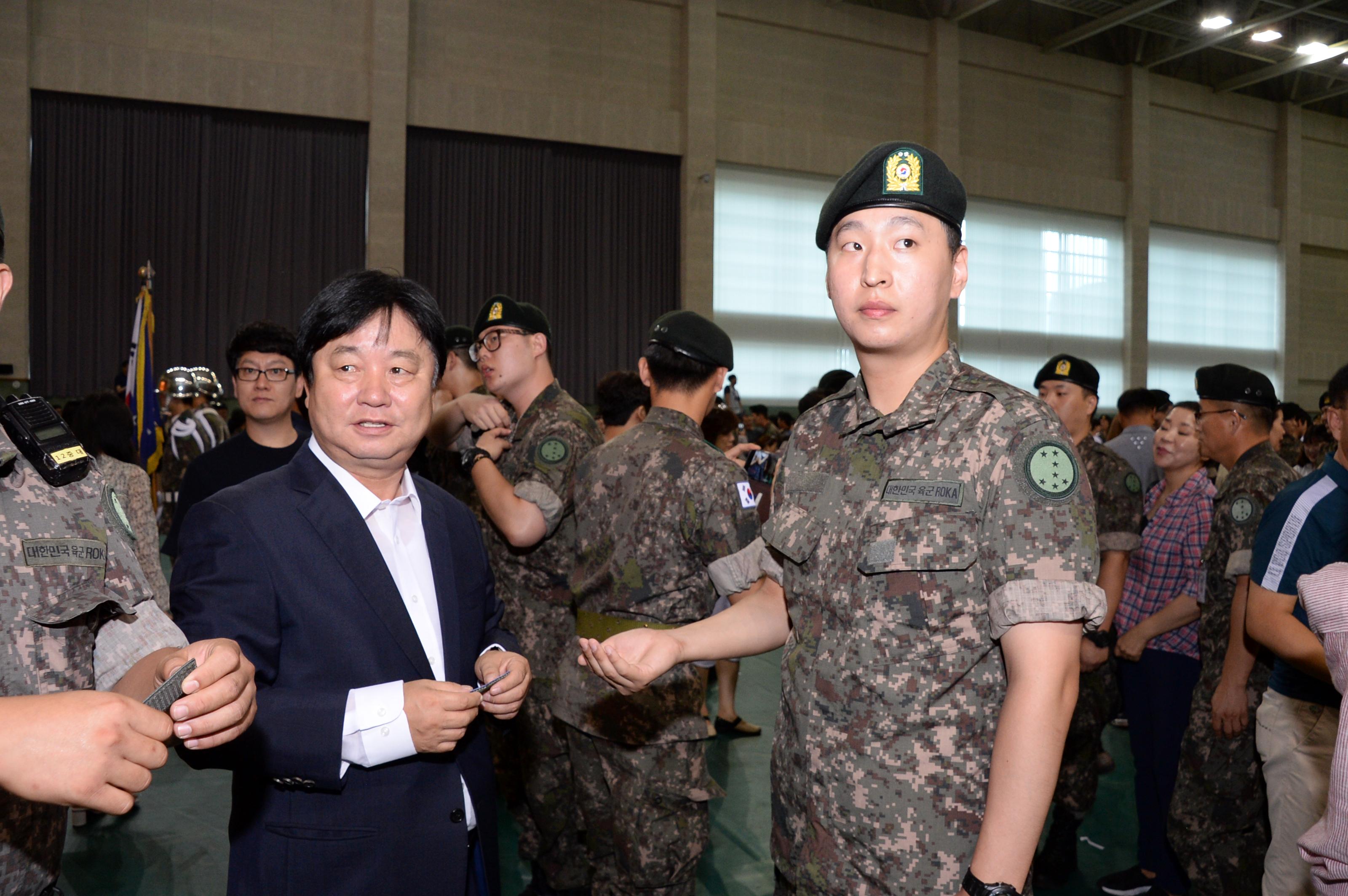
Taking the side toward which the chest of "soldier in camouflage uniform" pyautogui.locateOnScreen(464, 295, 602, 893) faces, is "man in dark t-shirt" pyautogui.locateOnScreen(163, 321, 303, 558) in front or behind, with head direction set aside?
in front

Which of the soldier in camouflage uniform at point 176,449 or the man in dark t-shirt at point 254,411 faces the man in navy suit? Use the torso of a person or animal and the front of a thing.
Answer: the man in dark t-shirt

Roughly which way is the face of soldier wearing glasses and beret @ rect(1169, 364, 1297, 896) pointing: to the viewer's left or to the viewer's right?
to the viewer's left

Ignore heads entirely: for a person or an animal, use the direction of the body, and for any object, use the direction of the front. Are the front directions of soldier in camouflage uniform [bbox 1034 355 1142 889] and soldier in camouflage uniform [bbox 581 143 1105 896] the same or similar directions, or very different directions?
same or similar directions

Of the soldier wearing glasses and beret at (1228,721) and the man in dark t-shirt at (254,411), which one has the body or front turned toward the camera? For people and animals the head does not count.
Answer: the man in dark t-shirt

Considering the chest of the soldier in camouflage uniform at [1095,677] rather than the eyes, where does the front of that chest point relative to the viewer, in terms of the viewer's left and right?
facing the viewer and to the left of the viewer

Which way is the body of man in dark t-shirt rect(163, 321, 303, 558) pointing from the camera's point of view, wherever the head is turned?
toward the camera

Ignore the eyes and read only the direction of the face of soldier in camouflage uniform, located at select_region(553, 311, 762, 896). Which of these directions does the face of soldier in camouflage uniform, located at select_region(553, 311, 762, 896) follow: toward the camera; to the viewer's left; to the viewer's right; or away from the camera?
away from the camera

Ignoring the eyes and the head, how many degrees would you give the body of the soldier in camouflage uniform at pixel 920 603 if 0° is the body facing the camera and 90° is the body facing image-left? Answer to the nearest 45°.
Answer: approximately 45°

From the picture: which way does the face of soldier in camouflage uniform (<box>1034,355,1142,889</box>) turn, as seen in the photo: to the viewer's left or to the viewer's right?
to the viewer's left
